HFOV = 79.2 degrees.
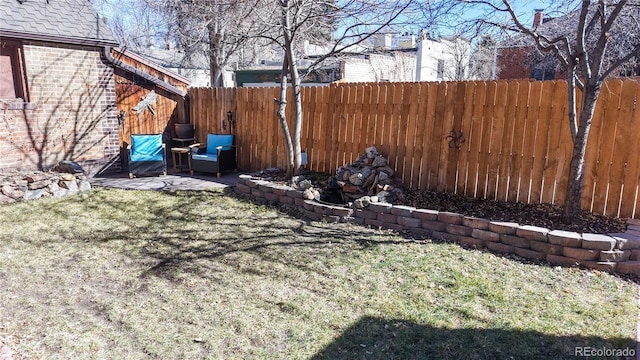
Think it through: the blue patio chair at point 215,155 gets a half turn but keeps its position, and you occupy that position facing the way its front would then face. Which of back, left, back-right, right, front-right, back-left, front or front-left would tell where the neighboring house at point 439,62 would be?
front

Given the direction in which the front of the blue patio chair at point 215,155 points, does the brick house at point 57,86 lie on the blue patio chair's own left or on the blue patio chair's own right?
on the blue patio chair's own right

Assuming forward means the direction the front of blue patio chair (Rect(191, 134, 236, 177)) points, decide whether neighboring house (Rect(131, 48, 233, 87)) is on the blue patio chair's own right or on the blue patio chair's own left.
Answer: on the blue patio chair's own right

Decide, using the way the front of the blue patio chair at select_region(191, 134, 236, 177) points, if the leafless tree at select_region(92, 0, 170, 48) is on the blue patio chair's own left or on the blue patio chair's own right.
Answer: on the blue patio chair's own right

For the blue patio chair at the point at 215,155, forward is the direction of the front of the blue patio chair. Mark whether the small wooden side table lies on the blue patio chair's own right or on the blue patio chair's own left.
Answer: on the blue patio chair's own right

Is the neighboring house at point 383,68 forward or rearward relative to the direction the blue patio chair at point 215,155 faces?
rearward

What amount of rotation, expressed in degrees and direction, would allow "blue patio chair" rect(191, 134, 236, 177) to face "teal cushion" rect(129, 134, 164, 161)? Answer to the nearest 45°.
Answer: approximately 45° to its right

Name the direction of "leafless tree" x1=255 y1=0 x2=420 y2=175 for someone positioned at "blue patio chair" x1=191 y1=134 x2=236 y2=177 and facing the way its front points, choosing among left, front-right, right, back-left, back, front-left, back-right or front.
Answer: left

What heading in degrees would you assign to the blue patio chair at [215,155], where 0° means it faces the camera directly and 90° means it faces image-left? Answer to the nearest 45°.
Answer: approximately 45°
